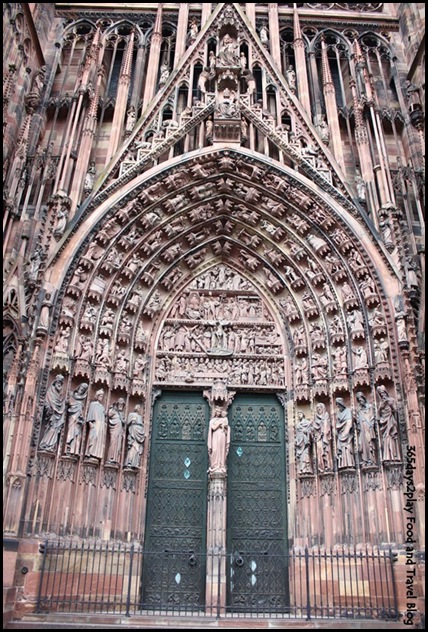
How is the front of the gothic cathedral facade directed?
toward the camera
